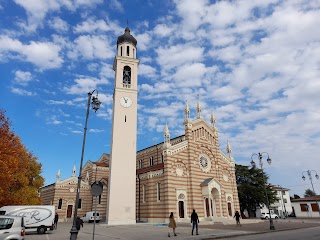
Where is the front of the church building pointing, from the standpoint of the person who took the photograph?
facing the viewer and to the right of the viewer

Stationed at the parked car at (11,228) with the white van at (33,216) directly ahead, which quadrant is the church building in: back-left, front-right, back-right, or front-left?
front-right

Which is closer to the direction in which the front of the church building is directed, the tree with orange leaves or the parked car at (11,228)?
the parked car

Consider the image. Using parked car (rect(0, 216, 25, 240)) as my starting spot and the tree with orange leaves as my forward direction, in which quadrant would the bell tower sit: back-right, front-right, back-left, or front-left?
front-right

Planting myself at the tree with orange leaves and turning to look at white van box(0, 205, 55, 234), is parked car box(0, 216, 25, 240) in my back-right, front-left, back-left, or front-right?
front-right

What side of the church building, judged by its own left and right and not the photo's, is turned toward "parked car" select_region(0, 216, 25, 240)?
right

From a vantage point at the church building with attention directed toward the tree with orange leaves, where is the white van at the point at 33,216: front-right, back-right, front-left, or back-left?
front-left

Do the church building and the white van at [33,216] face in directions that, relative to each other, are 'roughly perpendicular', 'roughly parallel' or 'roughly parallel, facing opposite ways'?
roughly perpendicular
